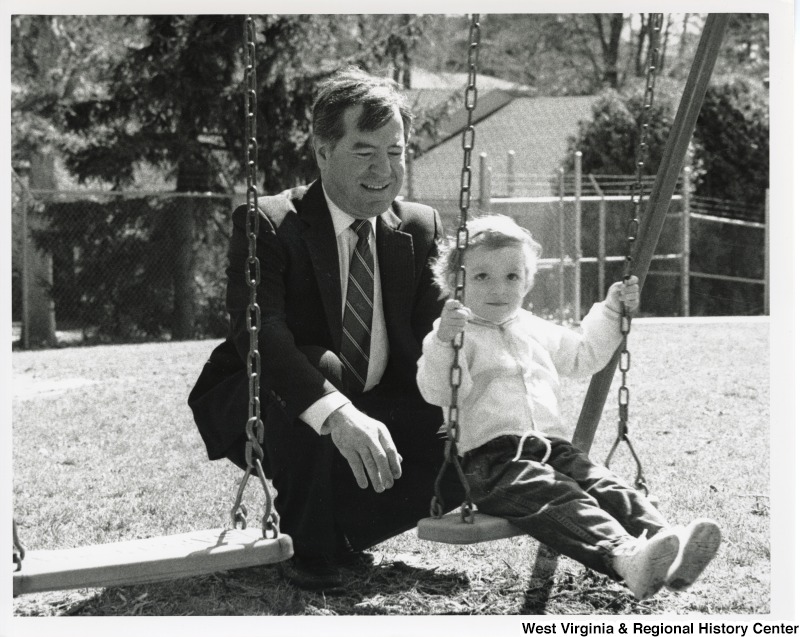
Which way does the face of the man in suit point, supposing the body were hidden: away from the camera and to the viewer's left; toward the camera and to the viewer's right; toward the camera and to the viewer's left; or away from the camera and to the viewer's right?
toward the camera and to the viewer's right

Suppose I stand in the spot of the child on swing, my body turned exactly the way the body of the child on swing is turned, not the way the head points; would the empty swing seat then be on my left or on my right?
on my right

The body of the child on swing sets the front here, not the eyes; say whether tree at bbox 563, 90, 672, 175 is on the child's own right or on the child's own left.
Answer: on the child's own left

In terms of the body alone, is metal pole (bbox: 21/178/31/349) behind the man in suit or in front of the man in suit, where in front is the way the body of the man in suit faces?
behind

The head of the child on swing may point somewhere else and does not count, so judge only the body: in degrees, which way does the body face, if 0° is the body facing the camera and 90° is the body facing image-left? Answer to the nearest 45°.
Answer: approximately 315°

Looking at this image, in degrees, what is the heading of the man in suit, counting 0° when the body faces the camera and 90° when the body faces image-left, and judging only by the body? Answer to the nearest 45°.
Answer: approximately 315°

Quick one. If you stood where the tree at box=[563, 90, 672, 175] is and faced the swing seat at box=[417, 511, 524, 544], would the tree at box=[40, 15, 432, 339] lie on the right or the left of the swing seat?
right
